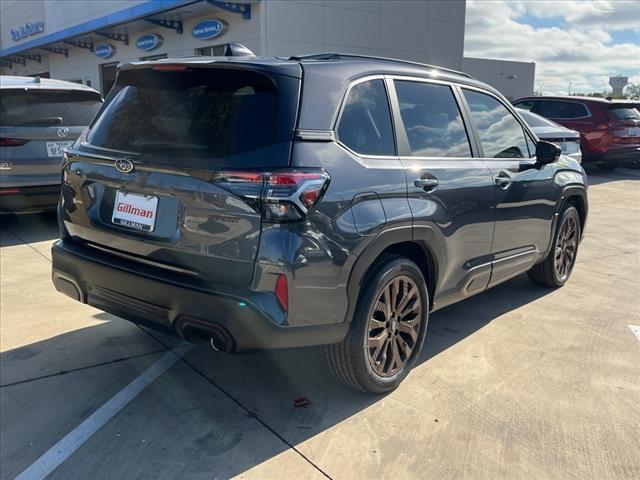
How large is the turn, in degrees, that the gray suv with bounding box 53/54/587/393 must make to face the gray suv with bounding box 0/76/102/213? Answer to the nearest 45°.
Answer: approximately 90° to its left

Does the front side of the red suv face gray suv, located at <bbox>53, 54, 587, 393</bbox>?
no

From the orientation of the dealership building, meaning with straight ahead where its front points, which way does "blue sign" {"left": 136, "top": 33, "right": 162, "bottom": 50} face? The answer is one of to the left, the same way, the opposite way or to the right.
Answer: the same way

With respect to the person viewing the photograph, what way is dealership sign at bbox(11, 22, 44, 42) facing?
facing the viewer and to the left of the viewer

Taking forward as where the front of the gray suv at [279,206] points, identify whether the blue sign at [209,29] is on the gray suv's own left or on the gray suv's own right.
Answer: on the gray suv's own left

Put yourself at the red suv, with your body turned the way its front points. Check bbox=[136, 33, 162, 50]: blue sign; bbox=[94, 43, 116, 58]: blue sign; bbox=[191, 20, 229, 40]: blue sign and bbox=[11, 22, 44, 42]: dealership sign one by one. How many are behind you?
0

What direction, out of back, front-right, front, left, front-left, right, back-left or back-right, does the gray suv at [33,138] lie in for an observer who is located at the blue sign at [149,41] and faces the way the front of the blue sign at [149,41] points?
front-left

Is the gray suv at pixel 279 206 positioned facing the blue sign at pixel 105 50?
no

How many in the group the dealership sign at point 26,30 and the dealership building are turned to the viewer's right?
0

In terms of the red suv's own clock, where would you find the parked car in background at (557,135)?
The parked car in background is roughly at 8 o'clock from the red suv.

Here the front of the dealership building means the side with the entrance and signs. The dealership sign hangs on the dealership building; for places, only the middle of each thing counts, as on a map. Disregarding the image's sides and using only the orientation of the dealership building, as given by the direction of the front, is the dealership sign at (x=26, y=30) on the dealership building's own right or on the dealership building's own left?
on the dealership building's own right

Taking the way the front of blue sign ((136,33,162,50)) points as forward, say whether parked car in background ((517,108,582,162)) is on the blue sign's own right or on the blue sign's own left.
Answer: on the blue sign's own left

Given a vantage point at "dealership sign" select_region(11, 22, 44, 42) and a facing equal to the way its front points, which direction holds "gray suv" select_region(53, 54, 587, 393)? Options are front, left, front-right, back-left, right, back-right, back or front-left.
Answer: front-left

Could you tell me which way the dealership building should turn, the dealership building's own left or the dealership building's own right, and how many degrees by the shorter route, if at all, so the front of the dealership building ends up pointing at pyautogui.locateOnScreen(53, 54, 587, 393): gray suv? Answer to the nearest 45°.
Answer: approximately 45° to the dealership building's own left

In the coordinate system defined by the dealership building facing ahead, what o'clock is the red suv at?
The red suv is roughly at 9 o'clock from the dealership building.

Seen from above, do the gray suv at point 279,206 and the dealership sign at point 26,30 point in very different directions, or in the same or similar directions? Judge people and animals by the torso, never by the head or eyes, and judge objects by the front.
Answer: very different directions

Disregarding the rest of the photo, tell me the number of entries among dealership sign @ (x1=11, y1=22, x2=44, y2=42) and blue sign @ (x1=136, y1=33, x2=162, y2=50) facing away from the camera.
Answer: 0

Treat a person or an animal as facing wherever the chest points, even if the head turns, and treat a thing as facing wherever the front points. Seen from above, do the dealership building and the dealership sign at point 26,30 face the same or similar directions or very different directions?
same or similar directions

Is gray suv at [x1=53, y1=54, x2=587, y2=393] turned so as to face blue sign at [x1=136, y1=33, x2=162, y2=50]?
no

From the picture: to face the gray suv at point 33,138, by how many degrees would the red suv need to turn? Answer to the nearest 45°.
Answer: approximately 90° to its left

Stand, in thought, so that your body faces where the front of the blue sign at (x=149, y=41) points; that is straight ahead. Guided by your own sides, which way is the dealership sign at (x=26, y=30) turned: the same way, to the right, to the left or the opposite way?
the same way

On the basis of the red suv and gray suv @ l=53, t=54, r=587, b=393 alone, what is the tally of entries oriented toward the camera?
0
